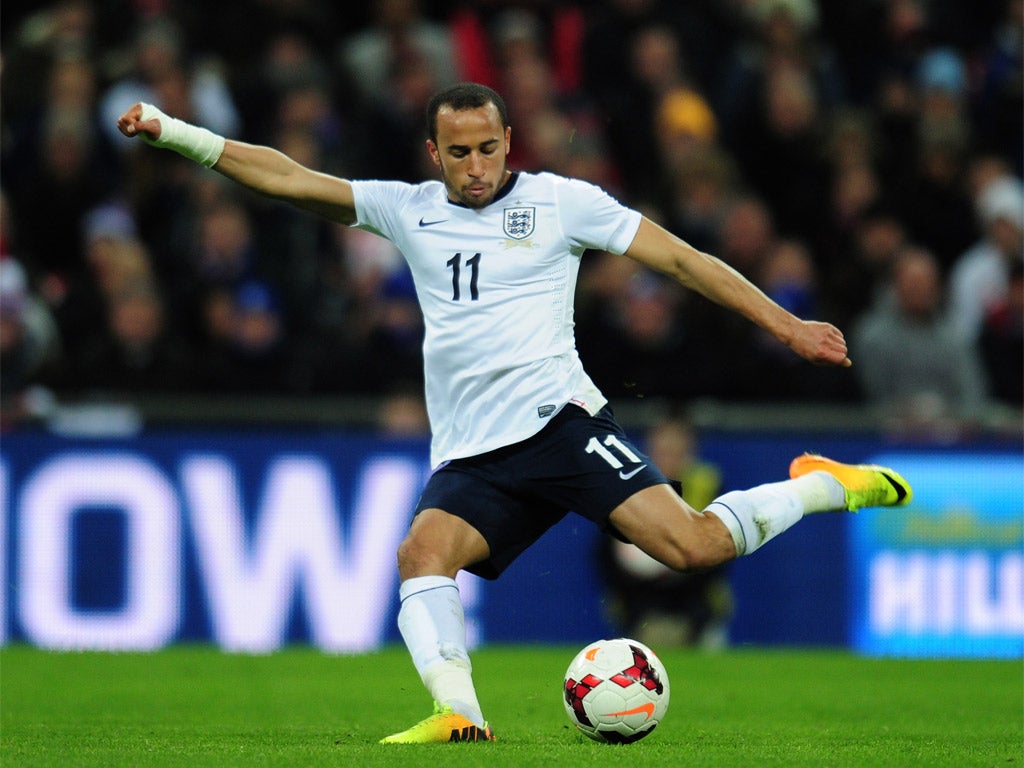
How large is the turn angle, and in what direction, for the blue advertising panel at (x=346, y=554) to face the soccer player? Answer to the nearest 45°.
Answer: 0° — it already faces them

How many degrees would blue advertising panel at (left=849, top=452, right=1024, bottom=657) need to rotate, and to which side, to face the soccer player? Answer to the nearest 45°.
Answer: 0° — it already faces them

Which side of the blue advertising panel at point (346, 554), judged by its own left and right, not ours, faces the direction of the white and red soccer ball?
front

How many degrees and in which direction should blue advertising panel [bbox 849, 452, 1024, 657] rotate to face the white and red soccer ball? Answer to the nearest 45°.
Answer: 0° — it already faces it

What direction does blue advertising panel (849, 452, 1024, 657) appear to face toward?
toward the camera

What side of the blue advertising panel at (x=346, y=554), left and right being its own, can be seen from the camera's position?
front
